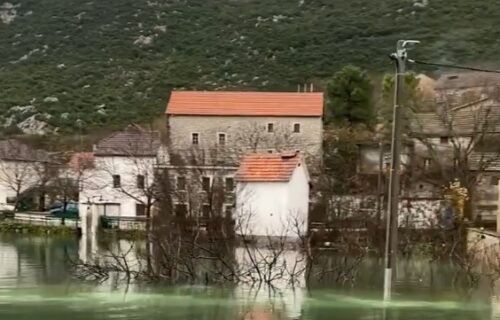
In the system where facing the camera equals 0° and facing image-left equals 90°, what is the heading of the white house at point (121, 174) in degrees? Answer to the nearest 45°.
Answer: approximately 0°

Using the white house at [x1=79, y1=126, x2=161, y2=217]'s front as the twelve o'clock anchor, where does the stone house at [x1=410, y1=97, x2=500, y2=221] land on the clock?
The stone house is roughly at 10 o'clock from the white house.

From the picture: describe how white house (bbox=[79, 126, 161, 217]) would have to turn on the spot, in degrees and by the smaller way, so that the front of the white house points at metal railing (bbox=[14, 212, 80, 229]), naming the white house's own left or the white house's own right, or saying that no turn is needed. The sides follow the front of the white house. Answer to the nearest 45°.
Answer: approximately 45° to the white house's own right

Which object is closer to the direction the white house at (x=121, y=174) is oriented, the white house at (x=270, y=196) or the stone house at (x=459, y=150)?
the white house

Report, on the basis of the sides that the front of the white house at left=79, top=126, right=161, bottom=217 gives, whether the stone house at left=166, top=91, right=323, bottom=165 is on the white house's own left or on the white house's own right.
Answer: on the white house's own left

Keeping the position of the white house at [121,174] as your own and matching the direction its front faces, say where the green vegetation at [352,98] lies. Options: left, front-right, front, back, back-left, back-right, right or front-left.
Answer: left

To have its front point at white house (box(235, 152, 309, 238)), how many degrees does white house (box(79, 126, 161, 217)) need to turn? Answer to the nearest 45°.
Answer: approximately 45° to its left
